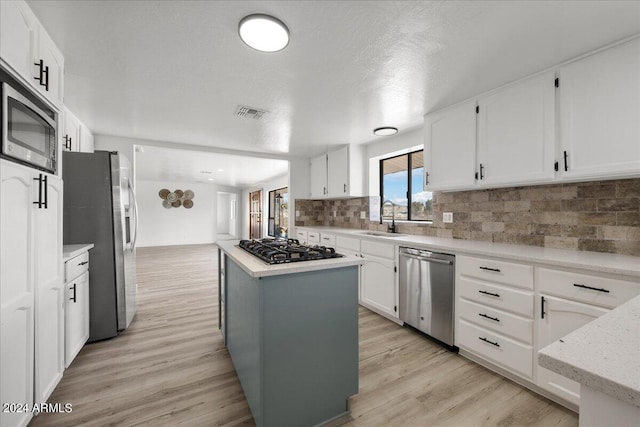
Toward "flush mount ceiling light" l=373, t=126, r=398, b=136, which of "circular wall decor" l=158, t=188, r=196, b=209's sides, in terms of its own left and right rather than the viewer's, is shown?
front

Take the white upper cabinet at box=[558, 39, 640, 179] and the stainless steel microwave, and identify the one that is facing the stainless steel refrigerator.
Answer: the white upper cabinet

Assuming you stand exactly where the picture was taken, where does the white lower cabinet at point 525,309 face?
facing the viewer and to the left of the viewer

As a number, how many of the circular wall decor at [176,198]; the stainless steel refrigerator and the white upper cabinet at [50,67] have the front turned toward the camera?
1

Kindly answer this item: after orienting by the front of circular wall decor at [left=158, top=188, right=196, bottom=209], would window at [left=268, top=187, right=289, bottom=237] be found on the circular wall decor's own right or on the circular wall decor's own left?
on the circular wall decor's own left

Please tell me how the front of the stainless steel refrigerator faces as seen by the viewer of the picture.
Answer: facing to the right of the viewer

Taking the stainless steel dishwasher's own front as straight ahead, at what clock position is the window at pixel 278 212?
The window is roughly at 3 o'clock from the stainless steel dishwasher.

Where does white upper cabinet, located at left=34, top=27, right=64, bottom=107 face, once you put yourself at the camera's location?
facing to the right of the viewer

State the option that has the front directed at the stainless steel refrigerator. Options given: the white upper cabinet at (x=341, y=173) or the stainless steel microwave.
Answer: the white upper cabinet

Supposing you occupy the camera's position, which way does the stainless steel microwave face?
facing the viewer and to the right of the viewer

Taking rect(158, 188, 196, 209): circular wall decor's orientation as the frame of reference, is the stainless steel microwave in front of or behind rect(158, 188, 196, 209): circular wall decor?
in front

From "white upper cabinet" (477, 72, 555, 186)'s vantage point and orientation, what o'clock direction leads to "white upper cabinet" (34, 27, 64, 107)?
"white upper cabinet" (34, 27, 64, 107) is roughly at 12 o'clock from "white upper cabinet" (477, 72, 555, 186).
